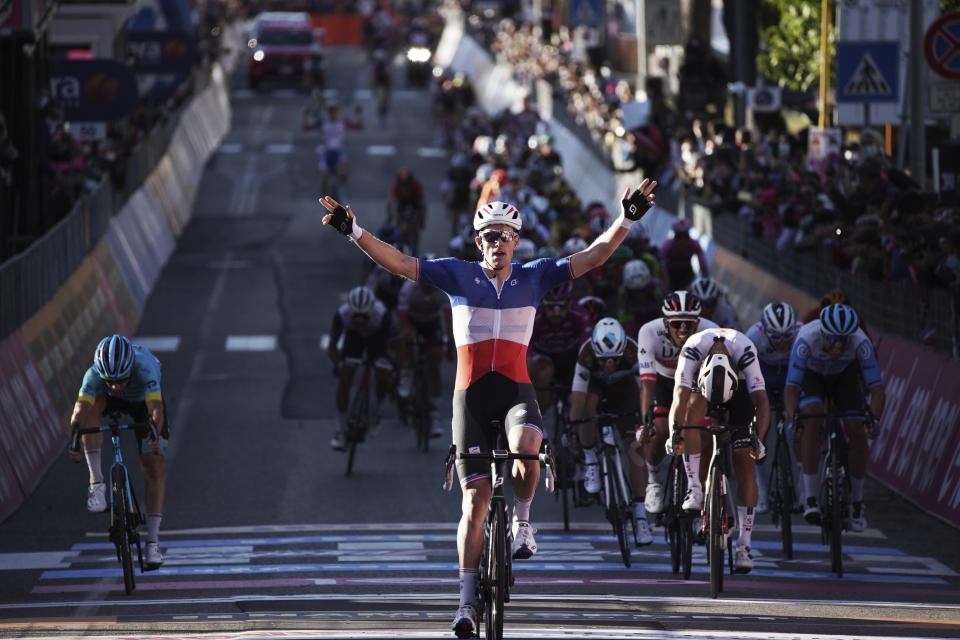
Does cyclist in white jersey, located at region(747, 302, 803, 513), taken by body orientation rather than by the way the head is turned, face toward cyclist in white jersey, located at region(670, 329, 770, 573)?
yes

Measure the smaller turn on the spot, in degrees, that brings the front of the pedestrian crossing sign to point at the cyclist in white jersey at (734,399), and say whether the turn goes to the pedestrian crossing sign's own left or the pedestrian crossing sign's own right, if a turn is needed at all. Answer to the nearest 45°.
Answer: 0° — it already faces them

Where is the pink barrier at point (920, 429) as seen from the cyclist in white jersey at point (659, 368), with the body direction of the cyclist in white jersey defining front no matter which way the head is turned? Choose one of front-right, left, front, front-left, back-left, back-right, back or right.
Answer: back-left

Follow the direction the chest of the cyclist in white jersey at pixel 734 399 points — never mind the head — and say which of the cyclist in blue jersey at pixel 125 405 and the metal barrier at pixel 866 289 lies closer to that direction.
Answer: the cyclist in blue jersey

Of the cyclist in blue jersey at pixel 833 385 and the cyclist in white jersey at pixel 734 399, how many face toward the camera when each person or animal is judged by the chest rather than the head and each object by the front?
2

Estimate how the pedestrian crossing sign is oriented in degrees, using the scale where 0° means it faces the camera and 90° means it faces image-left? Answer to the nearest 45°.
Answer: approximately 0°

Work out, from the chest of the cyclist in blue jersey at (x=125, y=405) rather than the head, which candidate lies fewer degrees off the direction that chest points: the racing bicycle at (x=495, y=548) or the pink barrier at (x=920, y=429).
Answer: the racing bicycle

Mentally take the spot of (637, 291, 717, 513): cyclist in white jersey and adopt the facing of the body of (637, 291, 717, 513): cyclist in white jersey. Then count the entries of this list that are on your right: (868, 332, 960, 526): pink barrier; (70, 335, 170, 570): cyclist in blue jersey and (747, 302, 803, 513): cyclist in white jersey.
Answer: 1

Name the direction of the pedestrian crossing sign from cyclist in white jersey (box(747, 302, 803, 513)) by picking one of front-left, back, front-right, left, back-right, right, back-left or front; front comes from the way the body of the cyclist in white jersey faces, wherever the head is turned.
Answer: back

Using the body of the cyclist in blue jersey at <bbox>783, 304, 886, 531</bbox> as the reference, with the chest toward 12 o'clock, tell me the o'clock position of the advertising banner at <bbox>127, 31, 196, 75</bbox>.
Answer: The advertising banner is roughly at 5 o'clock from the cyclist in blue jersey.

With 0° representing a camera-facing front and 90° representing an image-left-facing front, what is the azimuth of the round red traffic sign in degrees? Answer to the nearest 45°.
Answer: approximately 0°

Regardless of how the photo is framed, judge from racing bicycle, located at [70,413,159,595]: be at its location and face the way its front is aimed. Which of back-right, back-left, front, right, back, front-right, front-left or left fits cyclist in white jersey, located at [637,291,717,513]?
left

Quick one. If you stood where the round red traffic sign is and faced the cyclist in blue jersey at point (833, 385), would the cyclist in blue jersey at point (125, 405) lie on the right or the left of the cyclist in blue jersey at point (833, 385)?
right

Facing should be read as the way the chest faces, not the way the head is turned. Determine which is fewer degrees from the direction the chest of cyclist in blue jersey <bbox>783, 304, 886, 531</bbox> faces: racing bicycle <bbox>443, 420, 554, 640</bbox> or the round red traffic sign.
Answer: the racing bicycle
